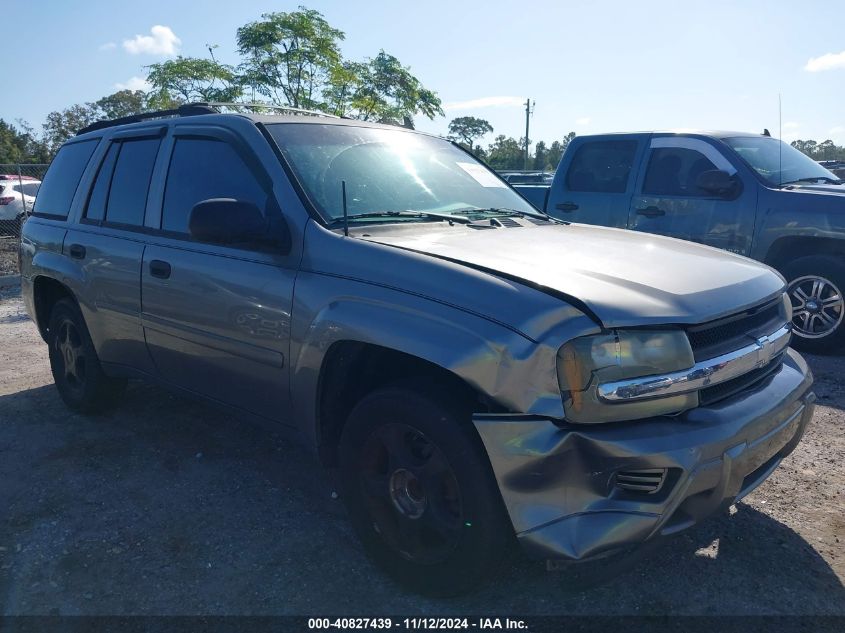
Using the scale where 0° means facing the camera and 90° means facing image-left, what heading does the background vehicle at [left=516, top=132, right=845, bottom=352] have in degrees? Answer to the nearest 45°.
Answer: approximately 315°

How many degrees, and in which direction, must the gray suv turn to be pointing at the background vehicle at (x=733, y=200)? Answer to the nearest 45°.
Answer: approximately 90° to its left

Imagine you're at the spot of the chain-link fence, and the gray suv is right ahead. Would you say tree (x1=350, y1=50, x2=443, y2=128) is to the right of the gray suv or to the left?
left

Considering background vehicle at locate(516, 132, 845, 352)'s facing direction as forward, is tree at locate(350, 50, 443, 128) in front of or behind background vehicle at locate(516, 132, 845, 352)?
behind

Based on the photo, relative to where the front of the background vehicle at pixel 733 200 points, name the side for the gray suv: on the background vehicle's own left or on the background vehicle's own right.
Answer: on the background vehicle's own right

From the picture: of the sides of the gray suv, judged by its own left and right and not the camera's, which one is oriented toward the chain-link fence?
back
